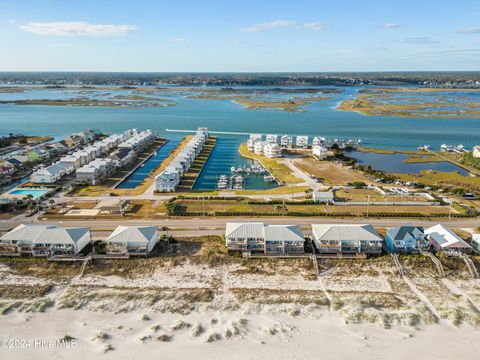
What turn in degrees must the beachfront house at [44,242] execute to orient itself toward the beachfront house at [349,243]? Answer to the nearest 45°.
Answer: approximately 45° to its left

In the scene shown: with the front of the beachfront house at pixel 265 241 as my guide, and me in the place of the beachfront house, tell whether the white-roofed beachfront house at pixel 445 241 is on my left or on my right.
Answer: on my left

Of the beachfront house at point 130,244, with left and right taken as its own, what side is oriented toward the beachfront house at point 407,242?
left

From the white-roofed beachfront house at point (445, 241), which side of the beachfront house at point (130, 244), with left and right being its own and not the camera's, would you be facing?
left

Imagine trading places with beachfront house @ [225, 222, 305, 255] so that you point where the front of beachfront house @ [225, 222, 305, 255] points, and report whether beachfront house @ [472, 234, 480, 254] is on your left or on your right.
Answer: on your left

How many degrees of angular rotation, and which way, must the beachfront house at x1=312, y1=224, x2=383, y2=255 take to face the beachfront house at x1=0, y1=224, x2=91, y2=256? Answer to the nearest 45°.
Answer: approximately 90° to its right
